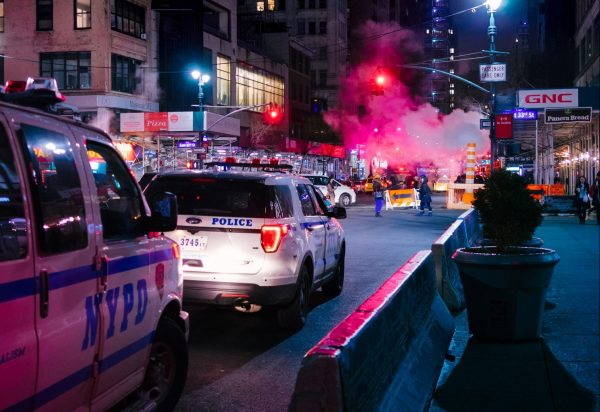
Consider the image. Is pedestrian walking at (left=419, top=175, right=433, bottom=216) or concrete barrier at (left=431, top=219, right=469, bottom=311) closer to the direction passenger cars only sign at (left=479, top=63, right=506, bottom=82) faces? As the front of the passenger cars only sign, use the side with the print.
the concrete barrier

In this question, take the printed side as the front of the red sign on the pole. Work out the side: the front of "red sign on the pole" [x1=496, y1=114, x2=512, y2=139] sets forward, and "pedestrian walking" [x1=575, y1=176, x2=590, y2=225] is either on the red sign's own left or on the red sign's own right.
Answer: on the red sign's own left

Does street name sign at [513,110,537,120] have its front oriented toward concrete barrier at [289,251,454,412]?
yes

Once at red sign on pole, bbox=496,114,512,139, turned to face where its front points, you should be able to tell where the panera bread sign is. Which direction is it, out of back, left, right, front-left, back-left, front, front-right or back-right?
back-left

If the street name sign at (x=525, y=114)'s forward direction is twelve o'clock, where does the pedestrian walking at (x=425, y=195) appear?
The pedestrian walking is roughly at 3 o'clock from the street name sign.

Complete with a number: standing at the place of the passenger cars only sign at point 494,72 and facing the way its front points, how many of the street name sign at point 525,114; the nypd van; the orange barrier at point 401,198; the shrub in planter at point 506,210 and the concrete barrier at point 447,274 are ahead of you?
3
